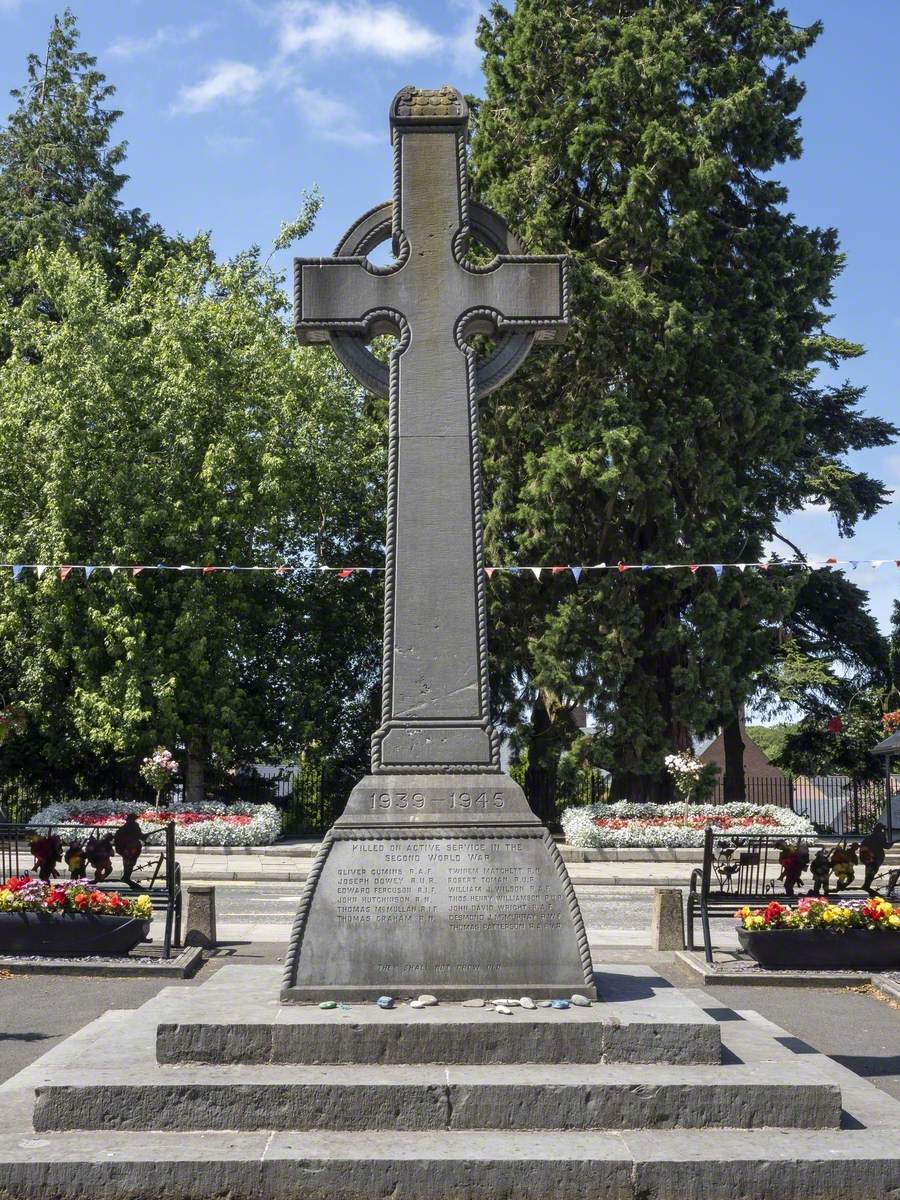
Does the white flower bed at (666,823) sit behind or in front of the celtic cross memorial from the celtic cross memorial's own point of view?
behind

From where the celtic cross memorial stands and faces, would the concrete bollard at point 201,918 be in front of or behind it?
behind

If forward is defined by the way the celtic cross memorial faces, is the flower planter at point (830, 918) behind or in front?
behind

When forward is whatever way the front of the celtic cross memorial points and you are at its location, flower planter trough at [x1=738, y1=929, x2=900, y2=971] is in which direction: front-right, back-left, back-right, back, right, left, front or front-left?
back-left

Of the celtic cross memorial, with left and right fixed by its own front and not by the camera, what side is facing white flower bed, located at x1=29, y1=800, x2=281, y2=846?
back

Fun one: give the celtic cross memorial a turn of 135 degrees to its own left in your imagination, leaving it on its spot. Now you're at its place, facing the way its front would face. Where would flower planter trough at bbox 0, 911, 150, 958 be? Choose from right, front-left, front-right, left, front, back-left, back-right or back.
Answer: left

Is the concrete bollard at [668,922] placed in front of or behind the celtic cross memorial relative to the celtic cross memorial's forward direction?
behind

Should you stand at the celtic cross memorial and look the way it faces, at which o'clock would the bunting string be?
The bunting string is roughly at 6 o'clock from the celtic cross memorial.

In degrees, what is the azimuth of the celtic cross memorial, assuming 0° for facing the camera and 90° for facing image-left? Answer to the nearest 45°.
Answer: approximately 0°

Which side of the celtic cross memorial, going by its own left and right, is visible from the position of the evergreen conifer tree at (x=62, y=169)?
back
